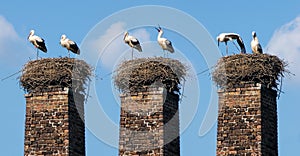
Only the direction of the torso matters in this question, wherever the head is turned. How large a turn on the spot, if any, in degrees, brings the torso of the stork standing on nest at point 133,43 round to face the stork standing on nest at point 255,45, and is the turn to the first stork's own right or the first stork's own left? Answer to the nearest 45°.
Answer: approximately 180°

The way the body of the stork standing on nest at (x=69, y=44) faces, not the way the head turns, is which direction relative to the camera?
to the viewer's left

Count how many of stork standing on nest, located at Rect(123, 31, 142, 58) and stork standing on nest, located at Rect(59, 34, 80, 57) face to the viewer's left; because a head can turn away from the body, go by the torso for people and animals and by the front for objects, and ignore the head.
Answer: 2

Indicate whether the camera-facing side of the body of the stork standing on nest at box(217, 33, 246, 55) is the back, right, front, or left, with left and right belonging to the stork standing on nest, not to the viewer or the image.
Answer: left

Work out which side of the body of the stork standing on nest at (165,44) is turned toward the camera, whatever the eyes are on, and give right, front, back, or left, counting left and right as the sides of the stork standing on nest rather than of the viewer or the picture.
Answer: left

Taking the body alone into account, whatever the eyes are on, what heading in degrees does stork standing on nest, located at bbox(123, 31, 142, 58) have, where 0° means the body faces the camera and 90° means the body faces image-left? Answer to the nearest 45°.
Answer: approximately 90°
